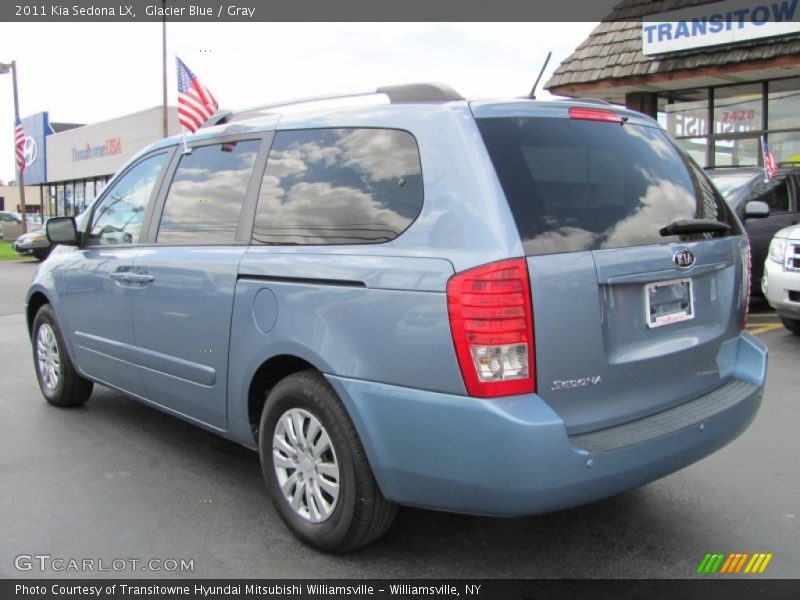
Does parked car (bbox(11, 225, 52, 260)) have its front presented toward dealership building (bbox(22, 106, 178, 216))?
no

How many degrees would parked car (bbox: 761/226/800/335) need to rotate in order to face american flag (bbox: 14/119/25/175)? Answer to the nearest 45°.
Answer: approximately 90° to its right

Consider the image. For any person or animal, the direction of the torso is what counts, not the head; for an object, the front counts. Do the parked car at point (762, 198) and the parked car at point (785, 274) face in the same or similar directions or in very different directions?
same or similar directions

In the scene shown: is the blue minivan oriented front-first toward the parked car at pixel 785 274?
no

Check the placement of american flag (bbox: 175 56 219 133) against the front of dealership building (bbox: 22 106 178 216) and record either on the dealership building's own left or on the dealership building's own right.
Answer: on the dealership building's own left

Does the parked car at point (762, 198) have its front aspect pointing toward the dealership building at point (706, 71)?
no

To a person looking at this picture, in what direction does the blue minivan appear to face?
facing away from the viewer and to the left of the viewer

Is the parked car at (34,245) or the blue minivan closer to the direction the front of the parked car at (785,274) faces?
the blue minivan

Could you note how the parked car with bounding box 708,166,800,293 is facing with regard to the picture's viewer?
facing the viewer and to the left of the viewer

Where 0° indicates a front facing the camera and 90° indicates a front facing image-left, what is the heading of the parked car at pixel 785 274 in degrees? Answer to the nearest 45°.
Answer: approximately 45°

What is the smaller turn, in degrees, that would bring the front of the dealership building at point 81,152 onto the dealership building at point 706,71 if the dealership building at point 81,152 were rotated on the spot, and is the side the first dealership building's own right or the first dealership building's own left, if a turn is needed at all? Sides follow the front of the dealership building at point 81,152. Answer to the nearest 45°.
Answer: approximately 45° to the first dealership building's own left
